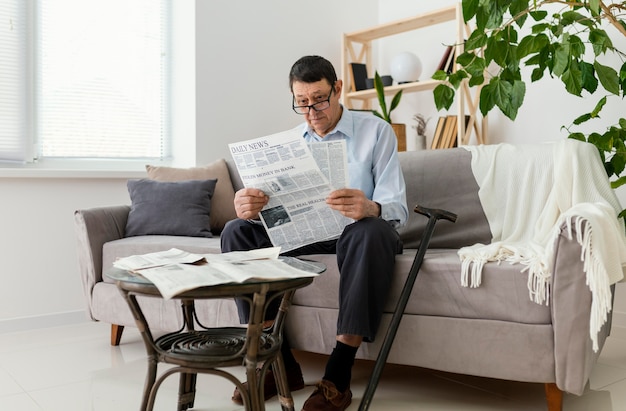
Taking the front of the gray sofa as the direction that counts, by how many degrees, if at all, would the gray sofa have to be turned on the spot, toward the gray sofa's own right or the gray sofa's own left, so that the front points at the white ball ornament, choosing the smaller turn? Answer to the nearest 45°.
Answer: approximately 135° to the gray sofa's own right

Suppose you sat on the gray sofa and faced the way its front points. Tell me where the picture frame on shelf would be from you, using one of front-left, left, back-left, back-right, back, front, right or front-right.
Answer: back-right

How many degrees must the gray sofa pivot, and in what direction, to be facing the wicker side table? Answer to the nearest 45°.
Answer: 0° — it already faces it

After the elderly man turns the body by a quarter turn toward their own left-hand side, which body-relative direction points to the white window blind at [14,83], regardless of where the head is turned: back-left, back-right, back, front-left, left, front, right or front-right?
back

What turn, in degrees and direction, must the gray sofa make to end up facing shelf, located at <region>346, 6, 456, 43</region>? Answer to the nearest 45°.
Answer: approximately 135° to its right

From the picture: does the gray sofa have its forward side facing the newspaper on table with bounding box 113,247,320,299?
yes

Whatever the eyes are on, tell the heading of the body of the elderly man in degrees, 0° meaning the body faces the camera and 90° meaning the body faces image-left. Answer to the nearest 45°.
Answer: approximately 45°

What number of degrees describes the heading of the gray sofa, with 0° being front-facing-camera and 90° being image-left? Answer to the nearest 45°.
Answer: approximately 45°

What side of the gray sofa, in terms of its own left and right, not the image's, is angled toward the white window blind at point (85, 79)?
right
